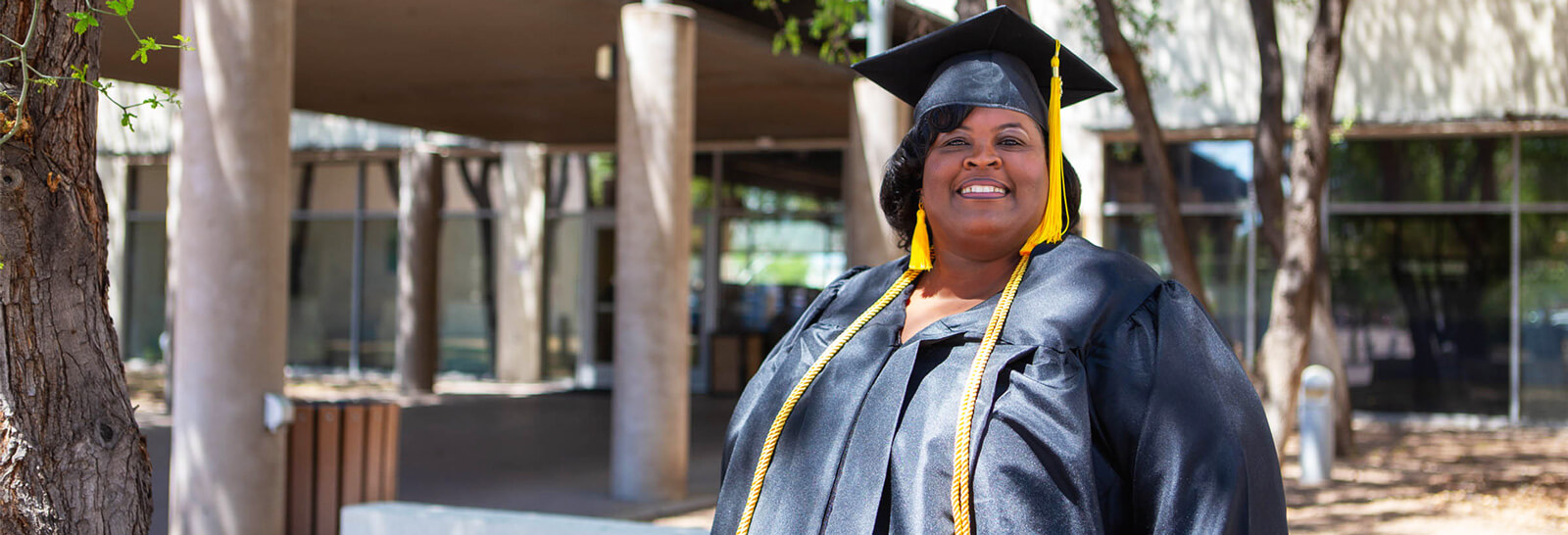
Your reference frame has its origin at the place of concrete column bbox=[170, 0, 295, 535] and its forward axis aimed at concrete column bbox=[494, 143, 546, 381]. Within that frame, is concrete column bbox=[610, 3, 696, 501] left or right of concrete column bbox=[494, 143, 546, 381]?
right

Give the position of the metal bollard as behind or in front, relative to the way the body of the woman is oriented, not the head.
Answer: behind

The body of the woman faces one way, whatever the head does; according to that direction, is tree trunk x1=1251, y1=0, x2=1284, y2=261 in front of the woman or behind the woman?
behind

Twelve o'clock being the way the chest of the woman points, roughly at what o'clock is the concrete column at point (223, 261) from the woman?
The concrete column is roughly at 3 o'clock from the woman.

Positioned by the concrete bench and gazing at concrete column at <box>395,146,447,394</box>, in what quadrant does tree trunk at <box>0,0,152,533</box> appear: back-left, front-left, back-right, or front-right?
back-left

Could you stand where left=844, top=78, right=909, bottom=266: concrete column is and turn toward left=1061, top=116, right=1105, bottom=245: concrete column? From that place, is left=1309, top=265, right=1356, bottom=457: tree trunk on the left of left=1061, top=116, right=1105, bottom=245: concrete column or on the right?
right

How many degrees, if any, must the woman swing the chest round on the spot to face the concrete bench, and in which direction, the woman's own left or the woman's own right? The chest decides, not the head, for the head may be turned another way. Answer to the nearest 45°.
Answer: approximately 90° to the woman's own right

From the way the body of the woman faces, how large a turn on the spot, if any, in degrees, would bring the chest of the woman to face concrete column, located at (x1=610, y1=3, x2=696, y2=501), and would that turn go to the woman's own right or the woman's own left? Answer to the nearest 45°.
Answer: approximately 135° to the woman's own right

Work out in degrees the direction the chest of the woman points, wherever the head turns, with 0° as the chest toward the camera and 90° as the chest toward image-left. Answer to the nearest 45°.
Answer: approximately 45°

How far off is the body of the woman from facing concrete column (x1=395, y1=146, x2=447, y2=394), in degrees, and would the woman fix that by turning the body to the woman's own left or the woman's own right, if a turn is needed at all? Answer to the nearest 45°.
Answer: approximately 90° to the woman's own right

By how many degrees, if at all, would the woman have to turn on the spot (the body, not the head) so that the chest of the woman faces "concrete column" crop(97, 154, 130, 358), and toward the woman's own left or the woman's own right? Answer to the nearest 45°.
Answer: approximately 90° to the woman's own right

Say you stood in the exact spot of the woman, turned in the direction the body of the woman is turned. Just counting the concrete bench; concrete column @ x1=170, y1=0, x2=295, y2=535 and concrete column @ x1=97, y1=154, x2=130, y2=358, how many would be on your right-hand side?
3

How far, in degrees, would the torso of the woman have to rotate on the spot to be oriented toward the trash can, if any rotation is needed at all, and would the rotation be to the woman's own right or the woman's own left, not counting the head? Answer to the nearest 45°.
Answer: approximately 90° to the woman's own right
